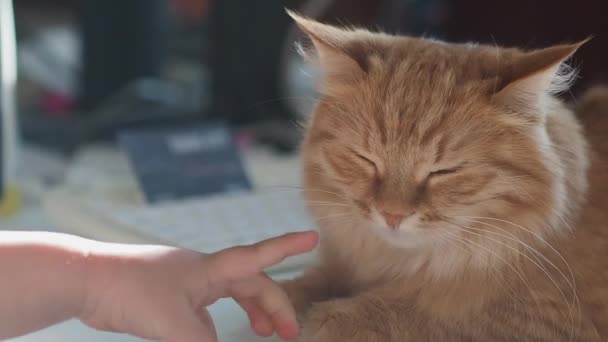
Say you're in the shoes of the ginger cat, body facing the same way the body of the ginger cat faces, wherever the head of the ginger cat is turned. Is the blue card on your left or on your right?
on your right

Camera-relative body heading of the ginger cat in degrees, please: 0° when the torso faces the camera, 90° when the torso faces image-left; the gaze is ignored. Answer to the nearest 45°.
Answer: approximately 45°

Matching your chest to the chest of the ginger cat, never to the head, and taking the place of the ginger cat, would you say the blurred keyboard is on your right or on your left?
on your right
